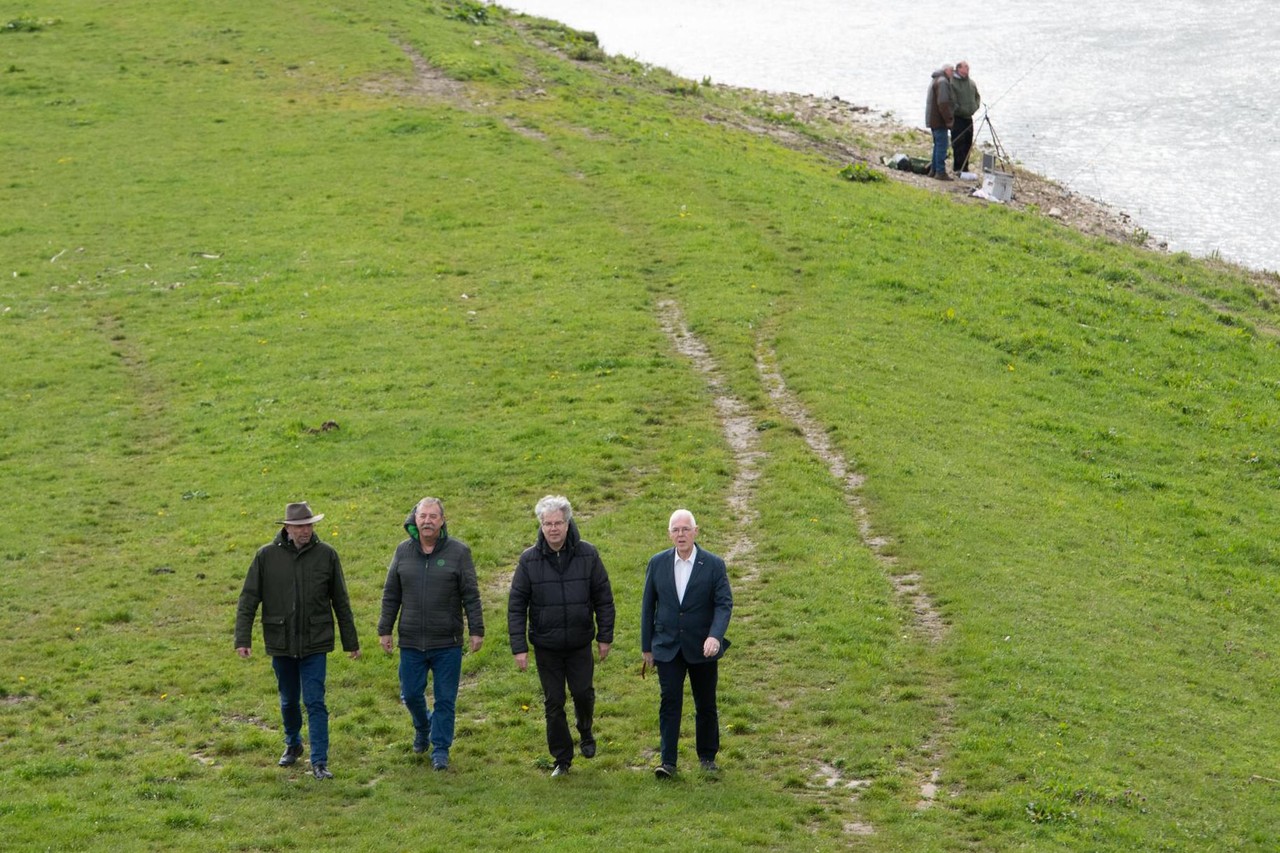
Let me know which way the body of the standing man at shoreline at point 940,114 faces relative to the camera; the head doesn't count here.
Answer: to the viewer's right

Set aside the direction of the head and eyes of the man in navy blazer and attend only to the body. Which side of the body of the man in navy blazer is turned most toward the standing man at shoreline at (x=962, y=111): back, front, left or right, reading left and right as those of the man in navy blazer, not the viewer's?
back

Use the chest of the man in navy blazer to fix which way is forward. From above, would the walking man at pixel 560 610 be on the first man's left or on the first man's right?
on the first man's right

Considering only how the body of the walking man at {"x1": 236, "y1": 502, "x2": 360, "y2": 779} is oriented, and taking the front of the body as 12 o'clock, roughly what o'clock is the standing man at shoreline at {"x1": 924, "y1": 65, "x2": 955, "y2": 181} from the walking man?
The standing man at shoreline is roughly at 7 o'clock from the walking man.

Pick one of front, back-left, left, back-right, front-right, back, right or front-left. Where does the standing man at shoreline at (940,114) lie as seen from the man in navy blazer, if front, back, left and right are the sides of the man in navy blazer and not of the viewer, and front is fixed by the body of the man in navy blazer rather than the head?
back

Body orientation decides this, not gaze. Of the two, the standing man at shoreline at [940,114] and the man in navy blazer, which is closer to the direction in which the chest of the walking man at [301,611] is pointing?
the man in navy blazer

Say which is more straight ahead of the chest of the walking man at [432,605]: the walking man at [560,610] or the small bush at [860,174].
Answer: the walking man

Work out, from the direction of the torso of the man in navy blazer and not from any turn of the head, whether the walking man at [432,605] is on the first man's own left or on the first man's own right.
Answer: on the first man's own right
